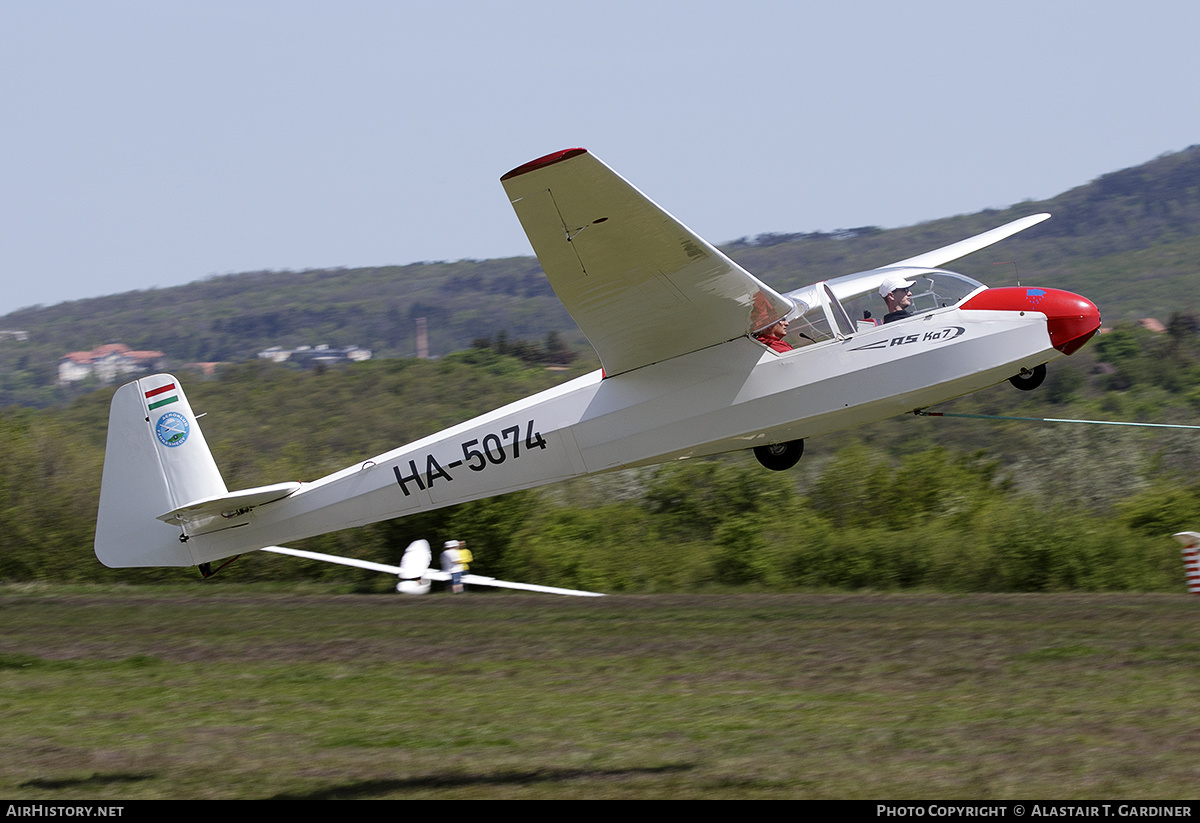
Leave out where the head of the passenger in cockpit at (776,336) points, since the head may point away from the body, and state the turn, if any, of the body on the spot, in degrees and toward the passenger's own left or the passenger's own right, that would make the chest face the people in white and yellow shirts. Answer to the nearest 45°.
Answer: approximately 135° to the passenger's own left

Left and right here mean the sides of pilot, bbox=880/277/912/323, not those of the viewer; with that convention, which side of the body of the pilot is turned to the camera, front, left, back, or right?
right

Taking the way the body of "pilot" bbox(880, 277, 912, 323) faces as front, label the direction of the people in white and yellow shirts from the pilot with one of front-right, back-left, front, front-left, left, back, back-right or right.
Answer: back-left

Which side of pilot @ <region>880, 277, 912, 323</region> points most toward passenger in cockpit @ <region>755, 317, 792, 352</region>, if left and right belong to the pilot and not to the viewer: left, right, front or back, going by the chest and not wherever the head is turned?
back

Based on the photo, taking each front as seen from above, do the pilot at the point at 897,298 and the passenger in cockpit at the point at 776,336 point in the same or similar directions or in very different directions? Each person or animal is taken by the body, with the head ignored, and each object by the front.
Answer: same or similar directions

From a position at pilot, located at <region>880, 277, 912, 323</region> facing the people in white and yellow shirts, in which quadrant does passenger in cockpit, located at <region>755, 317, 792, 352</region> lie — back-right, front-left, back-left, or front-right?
front-left

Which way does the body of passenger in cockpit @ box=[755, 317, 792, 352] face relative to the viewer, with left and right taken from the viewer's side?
facing to the right of the viewer

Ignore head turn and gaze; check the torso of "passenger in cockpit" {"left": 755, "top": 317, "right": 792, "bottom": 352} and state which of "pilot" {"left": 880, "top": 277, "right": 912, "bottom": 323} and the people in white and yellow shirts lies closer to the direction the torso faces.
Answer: the pilot

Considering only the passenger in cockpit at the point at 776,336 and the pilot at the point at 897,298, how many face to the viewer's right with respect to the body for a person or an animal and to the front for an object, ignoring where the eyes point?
2

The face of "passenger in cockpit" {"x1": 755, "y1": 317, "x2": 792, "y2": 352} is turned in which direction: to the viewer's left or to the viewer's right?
to the viewer's right

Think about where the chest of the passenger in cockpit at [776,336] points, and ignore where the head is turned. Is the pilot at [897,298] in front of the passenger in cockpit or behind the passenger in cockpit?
in front

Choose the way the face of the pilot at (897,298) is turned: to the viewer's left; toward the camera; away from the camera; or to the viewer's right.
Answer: to the viewer's right
